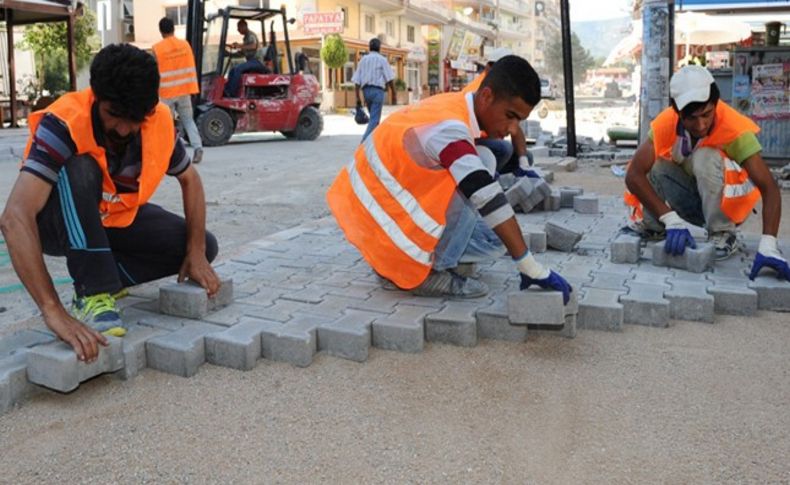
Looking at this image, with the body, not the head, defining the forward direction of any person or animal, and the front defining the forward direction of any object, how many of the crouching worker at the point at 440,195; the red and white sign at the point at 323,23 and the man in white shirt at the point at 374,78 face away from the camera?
1

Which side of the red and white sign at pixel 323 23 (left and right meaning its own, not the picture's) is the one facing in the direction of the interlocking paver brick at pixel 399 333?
front

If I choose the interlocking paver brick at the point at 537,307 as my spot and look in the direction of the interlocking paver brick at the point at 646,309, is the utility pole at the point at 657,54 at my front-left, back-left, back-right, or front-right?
front-left

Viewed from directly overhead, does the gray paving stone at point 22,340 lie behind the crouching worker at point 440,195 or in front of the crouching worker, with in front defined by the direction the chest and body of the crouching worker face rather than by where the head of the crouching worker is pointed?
behind

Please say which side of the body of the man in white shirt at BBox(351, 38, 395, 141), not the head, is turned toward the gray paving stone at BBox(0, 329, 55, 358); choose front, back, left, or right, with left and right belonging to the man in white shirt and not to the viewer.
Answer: back

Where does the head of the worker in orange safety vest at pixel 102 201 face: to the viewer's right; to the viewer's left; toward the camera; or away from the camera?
toward the camera

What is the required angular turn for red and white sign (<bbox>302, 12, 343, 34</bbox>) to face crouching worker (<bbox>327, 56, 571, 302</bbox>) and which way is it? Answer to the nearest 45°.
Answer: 0° — it already faces them

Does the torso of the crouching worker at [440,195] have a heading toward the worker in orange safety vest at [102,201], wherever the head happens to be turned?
no

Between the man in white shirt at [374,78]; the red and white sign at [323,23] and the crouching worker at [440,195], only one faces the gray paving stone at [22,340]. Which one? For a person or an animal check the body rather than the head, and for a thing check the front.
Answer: the red and white sign

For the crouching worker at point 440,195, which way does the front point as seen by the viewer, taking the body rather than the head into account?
to the viewer's right

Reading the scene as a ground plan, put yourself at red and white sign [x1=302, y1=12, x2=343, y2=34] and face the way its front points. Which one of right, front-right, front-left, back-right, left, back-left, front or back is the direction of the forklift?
front

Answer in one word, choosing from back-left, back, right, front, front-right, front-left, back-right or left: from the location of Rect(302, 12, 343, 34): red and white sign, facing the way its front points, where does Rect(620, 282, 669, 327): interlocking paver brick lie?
front

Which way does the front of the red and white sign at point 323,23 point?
toward the camera

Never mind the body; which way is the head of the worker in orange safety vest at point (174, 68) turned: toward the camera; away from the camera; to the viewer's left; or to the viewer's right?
away from the camera

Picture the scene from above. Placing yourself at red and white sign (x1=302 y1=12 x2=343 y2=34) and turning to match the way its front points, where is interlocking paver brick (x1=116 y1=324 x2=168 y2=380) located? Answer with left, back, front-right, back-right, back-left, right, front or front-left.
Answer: front

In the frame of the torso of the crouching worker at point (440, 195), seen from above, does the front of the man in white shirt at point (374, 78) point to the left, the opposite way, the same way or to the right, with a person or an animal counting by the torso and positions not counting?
to the left

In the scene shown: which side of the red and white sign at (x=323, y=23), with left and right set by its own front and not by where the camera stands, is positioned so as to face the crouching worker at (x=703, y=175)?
front
